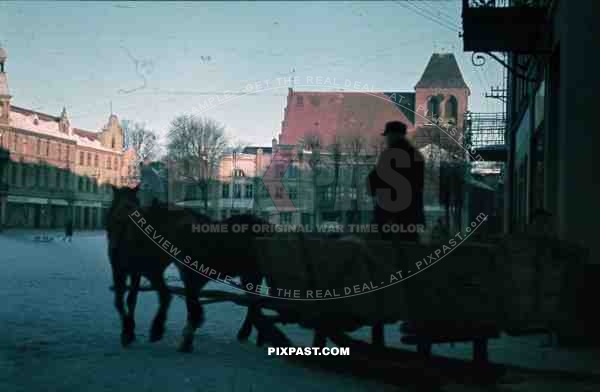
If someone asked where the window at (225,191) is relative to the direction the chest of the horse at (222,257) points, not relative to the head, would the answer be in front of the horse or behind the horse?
behind

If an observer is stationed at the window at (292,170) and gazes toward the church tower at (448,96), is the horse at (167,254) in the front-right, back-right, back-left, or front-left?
back-right

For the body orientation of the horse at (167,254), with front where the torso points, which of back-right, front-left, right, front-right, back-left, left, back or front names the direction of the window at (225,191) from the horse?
back-right

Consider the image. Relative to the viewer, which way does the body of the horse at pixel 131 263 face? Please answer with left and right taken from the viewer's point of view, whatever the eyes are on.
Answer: facing the viewer and to the left of the viewer

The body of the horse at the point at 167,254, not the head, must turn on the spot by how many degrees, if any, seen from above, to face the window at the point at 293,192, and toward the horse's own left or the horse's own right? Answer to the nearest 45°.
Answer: approximately 135° to the horse's own right

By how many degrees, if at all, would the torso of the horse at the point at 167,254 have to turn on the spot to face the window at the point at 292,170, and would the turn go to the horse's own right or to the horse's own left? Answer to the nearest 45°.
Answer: approximately 135° to the horse's own right
